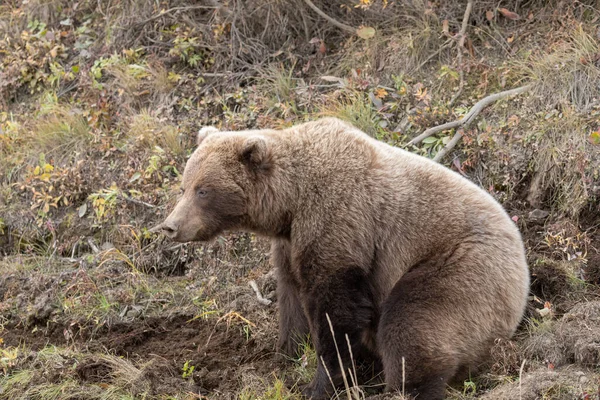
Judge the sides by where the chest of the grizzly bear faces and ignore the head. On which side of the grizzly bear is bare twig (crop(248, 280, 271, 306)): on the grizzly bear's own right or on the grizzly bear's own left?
on the grizzly bear's own right

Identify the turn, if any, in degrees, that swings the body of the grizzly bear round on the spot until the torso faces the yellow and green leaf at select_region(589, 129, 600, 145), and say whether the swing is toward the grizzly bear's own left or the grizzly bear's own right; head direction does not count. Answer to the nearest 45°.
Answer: approximately 135° to the grizzly bear's own right

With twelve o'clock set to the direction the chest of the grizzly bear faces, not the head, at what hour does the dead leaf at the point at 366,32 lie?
The dead leaf is roughly at 3 o'clock from the grizzly bear.

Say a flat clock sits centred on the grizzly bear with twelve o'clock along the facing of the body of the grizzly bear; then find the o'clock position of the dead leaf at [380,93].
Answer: The dead leaf is roughly at 3 o'clock from the grizzly bear.

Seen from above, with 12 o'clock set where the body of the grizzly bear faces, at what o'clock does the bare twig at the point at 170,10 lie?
The bare twig is roughly at 2 o'clock from the grizzly bear.

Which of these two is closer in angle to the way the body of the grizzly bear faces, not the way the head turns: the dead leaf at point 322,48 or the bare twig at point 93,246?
the bare twig

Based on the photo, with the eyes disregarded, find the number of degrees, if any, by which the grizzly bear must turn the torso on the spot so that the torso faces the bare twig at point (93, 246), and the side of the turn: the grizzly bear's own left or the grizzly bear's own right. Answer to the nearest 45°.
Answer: approximately 45° to the grizzly bear's own right

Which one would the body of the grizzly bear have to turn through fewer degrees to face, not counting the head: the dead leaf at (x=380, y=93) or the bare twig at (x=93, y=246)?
the bare twig

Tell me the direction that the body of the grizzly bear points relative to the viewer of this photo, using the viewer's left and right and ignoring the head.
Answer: facing to the left of the viewer

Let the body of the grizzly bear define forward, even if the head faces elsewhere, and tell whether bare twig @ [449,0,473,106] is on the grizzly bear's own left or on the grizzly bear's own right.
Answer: on the grizzly bear's own right
